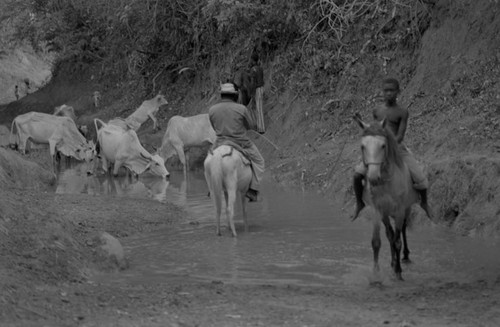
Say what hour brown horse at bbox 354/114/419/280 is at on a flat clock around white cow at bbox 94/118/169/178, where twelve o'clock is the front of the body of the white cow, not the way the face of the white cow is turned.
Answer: The brown horse is roughly at 1 o'clock from the white cow.

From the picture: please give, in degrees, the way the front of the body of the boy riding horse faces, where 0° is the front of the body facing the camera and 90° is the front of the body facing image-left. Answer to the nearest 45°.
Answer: approximately 0°

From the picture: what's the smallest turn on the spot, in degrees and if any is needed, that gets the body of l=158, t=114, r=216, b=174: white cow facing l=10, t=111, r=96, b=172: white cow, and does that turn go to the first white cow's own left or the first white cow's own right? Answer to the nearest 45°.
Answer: approximately 45° to the first white cow's own right

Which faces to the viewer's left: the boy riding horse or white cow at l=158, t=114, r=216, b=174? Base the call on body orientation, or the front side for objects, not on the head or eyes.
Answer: the white cow

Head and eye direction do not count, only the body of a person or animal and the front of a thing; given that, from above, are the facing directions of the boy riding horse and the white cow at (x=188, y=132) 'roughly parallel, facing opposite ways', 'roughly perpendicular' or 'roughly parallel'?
roughly perpendicular

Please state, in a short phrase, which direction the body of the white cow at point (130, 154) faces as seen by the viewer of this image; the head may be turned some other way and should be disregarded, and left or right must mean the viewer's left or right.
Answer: facing the viewer and to the right of the viewer

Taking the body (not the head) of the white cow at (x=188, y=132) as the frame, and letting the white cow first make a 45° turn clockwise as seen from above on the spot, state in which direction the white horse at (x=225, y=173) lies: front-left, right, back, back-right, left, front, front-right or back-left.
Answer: back-left

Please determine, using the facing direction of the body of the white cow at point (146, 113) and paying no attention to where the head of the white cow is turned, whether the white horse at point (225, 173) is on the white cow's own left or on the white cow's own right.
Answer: on the white cow's own right

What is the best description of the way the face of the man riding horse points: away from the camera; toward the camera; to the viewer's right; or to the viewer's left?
away from the camera

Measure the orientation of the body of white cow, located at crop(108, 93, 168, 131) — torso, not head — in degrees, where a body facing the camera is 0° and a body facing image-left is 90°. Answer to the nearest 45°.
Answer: approximately 270°

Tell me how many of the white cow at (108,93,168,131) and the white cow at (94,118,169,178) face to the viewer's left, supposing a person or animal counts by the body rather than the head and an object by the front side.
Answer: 0

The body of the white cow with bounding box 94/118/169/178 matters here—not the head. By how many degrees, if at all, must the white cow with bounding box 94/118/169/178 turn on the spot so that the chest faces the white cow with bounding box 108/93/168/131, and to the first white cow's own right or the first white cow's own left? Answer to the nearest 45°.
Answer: approximately 135° to the first white cow's own left

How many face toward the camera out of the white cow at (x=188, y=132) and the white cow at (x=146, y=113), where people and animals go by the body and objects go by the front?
0

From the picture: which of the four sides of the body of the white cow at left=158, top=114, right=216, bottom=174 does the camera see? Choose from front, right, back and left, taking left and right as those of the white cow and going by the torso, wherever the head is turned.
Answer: left

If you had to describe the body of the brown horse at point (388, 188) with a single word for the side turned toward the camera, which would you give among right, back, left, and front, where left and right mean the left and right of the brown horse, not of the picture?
front
